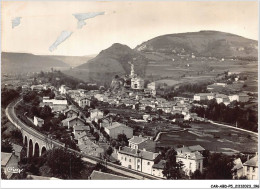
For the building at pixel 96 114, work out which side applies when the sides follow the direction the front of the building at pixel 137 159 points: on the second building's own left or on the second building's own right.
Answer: on the second building's own right

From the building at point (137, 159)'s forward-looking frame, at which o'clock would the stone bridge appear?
The stone bridge is roughly at 2 o'clock from the building.

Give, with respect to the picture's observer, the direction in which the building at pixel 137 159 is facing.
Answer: facing the viewer and to the left of the viewer

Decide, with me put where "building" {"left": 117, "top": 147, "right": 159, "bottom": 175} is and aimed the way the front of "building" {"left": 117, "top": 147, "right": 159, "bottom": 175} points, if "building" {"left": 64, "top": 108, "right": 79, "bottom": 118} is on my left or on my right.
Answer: on my right

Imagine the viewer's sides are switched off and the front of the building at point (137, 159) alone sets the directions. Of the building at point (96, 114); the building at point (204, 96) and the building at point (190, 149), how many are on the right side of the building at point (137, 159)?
1

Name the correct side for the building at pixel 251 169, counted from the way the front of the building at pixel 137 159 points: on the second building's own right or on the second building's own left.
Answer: on the second building's own left

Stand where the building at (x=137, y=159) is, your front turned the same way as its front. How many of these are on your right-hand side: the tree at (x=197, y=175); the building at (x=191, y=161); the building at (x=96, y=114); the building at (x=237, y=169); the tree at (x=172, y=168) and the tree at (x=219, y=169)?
1

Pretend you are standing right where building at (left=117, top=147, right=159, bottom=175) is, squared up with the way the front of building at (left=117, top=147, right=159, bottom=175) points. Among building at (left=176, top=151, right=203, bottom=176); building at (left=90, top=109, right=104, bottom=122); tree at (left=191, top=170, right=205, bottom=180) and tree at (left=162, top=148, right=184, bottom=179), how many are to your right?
1

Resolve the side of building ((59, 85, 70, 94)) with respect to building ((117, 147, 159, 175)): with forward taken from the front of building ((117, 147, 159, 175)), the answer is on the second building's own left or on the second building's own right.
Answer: on the second building's own right

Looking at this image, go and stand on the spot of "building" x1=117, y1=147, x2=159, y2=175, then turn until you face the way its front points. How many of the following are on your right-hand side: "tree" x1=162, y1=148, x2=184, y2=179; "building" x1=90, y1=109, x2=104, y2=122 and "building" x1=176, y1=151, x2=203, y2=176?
1
